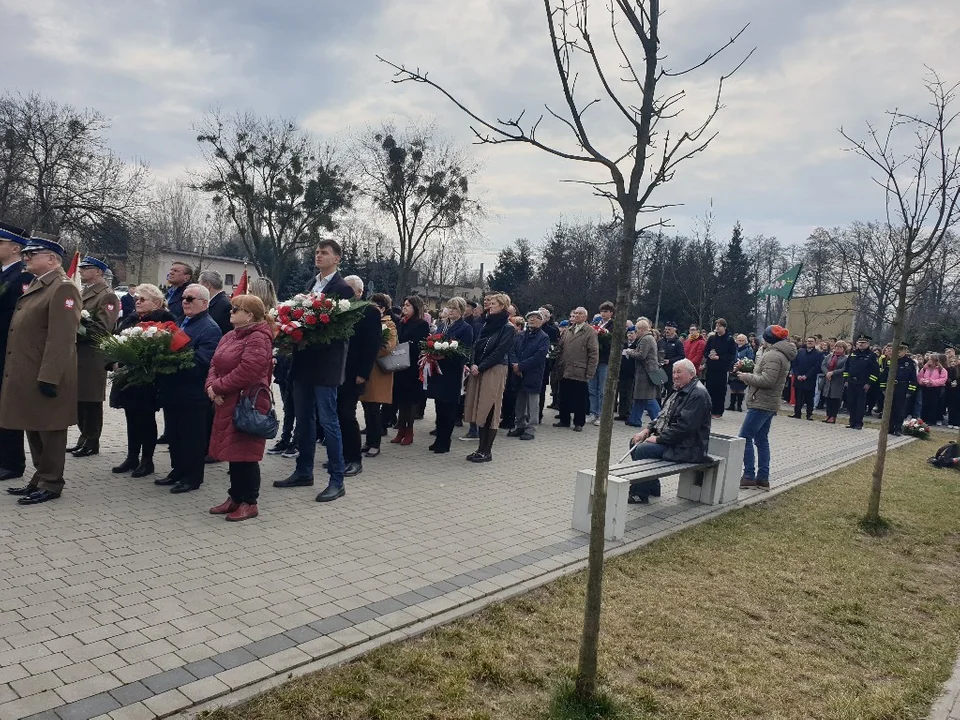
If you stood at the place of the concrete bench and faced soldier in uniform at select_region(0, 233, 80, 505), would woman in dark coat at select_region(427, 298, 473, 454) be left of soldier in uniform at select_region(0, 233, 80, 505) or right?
right

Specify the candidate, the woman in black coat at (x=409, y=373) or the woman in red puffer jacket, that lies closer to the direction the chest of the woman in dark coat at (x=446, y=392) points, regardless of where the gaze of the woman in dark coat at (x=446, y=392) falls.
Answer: the woman in red puffer jacket

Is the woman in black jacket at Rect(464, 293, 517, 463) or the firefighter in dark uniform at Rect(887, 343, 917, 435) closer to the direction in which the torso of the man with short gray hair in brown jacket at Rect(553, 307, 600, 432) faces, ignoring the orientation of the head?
the woman in black jacket

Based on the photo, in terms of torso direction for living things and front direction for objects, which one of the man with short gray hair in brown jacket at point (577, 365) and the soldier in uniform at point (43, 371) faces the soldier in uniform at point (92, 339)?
the man with short gray hair in brown jacket

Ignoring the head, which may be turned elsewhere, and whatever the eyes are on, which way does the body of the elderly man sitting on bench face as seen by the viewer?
to the viewer's left

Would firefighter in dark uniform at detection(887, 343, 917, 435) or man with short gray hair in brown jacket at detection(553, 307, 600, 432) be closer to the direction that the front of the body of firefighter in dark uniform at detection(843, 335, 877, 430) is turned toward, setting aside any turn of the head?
the man with short gray hair in brown jacket

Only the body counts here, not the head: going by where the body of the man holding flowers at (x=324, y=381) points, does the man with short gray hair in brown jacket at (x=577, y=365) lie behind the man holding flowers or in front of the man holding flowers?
behind

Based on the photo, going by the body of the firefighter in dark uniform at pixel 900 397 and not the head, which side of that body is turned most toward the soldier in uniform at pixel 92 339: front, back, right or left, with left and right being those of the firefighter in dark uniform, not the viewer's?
front

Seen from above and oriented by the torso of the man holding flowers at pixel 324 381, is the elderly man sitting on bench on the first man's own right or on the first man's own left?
on the first man's own left

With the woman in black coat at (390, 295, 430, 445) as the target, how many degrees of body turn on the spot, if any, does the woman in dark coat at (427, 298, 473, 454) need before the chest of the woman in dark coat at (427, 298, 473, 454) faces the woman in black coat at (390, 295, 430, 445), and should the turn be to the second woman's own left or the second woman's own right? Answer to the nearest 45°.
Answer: approximately 90° to the second woman's own right

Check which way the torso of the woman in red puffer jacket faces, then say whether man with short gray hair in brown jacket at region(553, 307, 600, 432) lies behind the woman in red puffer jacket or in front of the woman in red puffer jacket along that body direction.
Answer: behind

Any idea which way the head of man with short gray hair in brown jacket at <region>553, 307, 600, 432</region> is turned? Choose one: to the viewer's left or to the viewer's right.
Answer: to the viewer's left

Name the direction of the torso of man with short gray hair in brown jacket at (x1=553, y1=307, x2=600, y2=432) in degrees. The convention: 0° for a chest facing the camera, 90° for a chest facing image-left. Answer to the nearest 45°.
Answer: approximately 45°

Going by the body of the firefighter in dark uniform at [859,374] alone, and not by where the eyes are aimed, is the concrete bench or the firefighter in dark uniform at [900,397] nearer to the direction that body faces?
the concrete bench

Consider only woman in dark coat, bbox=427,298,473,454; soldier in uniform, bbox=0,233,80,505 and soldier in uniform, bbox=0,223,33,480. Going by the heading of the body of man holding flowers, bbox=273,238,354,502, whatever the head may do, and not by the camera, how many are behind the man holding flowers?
1
